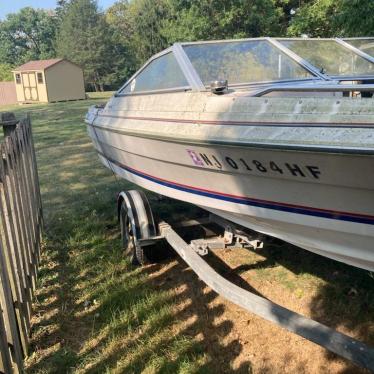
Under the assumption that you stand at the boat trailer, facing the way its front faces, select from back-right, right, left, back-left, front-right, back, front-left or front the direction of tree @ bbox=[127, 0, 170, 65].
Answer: back-left

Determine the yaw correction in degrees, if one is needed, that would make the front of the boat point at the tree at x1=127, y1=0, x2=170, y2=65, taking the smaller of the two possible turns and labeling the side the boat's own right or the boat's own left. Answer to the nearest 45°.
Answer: approximately 135° to the boat's own left

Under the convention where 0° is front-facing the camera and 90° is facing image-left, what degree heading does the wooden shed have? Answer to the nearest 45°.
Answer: approximately 45°

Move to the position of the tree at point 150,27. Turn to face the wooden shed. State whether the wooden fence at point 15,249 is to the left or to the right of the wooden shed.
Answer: left

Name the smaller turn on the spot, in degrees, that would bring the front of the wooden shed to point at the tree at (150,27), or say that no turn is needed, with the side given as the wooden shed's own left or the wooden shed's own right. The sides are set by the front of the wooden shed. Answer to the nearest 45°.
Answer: approximately 180°

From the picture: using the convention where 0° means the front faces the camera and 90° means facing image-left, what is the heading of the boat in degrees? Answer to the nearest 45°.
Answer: approximately 315°

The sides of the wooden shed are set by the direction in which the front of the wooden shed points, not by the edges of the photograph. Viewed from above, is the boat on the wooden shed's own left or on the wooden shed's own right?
on the wooden shed's own left

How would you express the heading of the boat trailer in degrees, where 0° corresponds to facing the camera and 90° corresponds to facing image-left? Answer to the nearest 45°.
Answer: approximately 315°

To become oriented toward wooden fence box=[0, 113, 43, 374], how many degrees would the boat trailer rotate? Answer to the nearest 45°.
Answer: approximately 135° to its right
